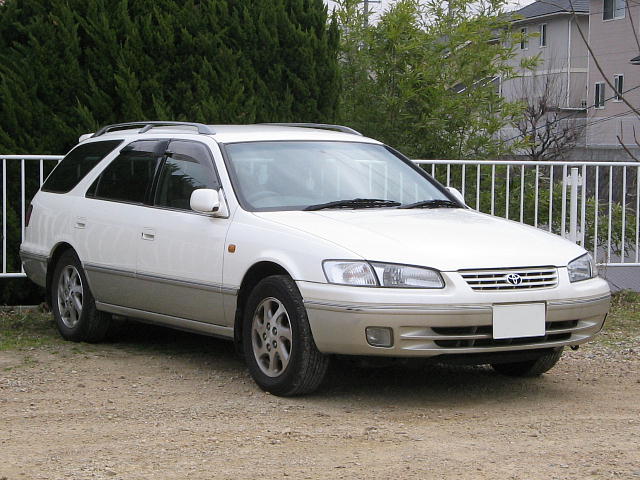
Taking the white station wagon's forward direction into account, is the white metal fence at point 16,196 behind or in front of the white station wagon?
behind

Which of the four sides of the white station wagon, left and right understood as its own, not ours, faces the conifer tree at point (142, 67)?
back

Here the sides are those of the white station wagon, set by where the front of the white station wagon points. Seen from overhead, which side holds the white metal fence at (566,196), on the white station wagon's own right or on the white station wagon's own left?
on the white station wagon's own left

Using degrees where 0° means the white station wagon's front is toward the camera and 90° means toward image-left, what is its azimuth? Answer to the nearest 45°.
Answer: approximately 315°

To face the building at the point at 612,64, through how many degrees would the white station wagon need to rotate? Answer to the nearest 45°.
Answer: approximately 135° to its left

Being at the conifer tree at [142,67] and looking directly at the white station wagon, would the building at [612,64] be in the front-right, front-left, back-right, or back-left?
back-left

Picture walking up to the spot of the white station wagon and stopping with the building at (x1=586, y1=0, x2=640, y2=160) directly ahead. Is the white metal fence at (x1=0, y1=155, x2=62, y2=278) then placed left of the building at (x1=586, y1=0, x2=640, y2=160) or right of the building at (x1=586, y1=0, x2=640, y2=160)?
left
